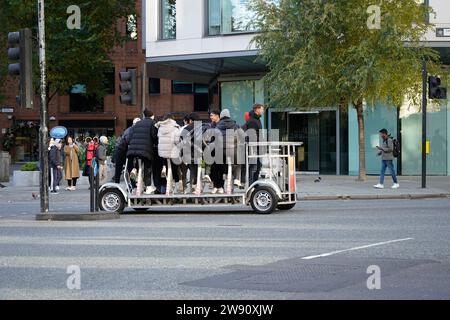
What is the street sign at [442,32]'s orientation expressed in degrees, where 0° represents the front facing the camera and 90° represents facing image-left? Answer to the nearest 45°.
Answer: approximately 0°

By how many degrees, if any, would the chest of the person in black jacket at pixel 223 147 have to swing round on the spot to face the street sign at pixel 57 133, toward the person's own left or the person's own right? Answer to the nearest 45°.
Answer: approximately 45° to the person's own left

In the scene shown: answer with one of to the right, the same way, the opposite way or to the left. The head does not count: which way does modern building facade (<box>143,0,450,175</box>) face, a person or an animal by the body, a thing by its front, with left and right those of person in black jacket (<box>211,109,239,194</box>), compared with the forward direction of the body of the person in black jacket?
the opposite way

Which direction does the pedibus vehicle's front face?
to the viewer's right
